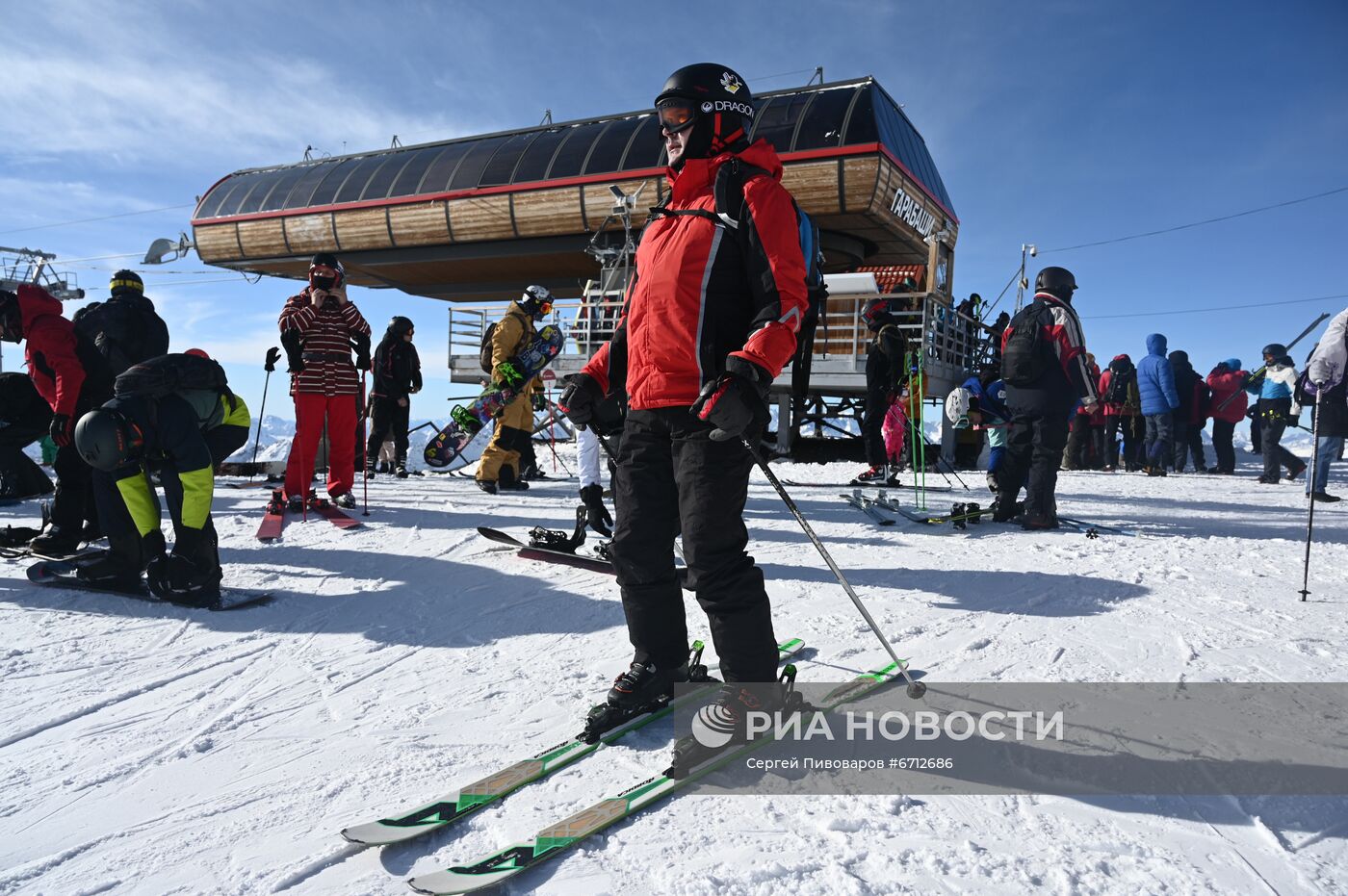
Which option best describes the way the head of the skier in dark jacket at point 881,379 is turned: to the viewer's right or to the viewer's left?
to the viewer's left

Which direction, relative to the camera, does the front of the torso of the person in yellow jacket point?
to the viewer's right

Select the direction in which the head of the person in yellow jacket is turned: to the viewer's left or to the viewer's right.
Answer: to the viewer's right

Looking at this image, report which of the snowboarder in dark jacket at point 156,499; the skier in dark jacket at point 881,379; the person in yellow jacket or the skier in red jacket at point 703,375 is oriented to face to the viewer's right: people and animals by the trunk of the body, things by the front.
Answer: the person in yellow jacket

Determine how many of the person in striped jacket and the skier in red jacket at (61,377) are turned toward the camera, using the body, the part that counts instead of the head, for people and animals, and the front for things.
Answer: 1

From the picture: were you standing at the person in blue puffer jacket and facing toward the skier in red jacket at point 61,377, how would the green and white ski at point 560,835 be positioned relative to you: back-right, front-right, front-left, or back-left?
front-left

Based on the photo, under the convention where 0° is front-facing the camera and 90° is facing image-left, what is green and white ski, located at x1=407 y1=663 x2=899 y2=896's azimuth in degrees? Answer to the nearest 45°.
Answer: approximately 45°

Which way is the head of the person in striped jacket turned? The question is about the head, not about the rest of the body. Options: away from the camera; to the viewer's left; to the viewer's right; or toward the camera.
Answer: toward the camera

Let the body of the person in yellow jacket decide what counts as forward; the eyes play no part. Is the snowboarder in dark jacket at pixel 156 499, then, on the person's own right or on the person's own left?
on the person's own right

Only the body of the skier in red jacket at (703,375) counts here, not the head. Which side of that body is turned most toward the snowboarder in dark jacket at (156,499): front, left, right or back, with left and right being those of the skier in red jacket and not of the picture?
right

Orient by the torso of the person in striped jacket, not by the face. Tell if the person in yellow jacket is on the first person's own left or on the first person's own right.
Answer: on the first person's own left

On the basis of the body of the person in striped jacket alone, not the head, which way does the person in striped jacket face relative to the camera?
toward the camera
